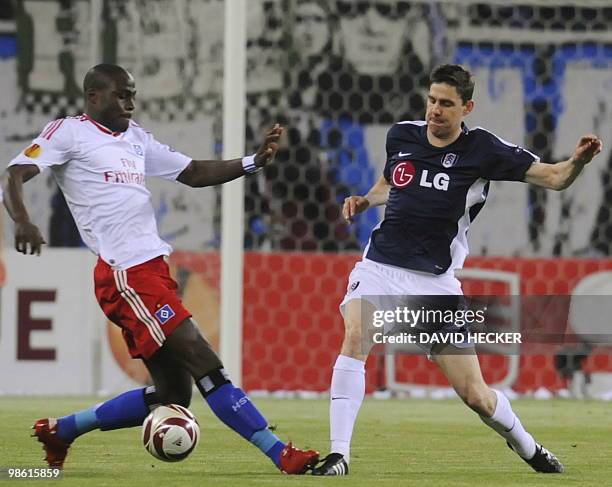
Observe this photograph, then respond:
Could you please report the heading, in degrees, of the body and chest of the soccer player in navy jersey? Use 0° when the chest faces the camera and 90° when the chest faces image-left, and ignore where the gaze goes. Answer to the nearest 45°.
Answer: approximately 45°

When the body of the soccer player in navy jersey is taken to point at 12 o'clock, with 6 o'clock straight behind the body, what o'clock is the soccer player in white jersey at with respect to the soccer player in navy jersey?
The soccer player in white jersey is roughly at 1 o'clock from the soccer player in navy jersey.

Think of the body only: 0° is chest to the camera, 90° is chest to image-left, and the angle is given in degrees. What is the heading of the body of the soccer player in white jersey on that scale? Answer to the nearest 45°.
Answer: approximately 315°

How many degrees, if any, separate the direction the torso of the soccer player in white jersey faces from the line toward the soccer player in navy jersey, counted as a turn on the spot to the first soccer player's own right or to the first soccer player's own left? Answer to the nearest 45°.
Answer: approximately 45° to the first soccer player's own left

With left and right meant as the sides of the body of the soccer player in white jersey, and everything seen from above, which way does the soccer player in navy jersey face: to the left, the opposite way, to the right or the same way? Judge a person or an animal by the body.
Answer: to the right

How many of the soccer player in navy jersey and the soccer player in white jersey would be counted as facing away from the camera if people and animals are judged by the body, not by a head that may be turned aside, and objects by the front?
0
